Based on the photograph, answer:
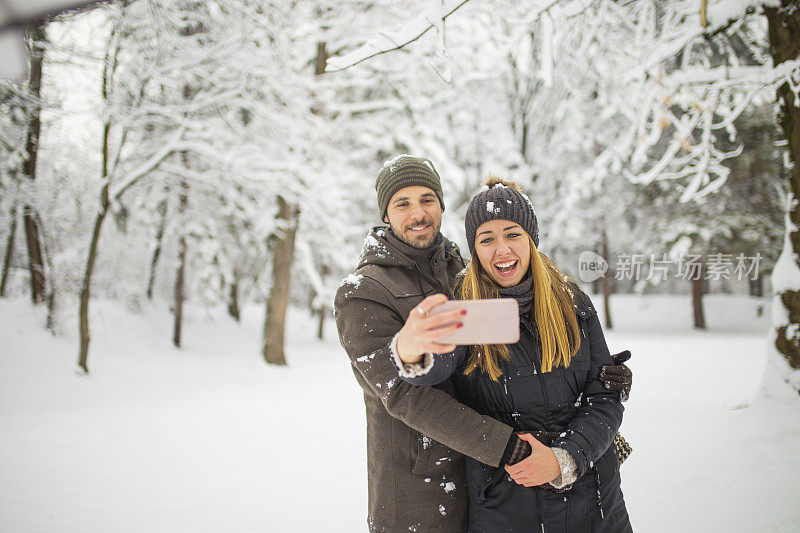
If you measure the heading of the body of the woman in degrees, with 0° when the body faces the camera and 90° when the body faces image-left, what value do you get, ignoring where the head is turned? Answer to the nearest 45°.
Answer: approximately 0°

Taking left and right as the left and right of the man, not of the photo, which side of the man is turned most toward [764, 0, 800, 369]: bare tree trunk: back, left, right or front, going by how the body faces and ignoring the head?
left

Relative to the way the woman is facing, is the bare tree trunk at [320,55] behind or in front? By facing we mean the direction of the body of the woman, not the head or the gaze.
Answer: behind

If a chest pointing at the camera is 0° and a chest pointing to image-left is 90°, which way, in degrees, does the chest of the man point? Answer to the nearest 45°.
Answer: approximately 315°

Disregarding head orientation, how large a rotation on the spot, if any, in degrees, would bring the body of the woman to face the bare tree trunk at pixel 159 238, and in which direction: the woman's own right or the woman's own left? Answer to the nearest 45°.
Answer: approximately 135° to the woman's own right

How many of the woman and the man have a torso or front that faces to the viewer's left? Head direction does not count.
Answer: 0

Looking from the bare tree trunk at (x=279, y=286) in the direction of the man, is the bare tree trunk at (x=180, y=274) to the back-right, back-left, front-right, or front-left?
back-right
